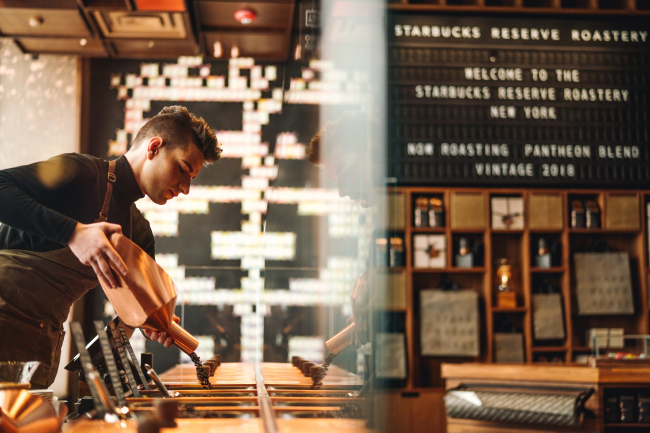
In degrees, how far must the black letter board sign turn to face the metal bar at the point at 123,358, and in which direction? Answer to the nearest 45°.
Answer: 0° — it already faces it

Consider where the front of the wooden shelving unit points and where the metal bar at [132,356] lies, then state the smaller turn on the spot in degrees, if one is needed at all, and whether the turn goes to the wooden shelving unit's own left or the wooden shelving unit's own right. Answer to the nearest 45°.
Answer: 0° — it already faces it

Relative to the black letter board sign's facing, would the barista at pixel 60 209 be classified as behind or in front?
in front

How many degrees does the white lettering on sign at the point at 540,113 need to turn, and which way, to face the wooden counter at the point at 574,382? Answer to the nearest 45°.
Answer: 0° — it already faces it

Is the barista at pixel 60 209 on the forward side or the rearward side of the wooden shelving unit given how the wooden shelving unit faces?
on the forward side

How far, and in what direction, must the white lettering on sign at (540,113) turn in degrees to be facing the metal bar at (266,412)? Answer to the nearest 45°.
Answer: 0° — it already faces it

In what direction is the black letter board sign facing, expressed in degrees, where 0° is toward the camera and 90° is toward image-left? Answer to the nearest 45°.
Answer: approximately 0°

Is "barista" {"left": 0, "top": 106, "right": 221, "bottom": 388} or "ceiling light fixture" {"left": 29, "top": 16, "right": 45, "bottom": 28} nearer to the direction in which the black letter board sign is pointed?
the barista

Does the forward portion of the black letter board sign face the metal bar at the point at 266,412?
yes

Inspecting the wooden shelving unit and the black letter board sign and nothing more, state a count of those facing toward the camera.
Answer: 2

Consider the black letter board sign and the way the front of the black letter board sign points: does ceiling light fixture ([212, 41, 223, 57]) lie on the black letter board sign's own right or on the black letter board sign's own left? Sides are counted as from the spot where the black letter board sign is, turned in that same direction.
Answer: on the black letter board sign's own right
